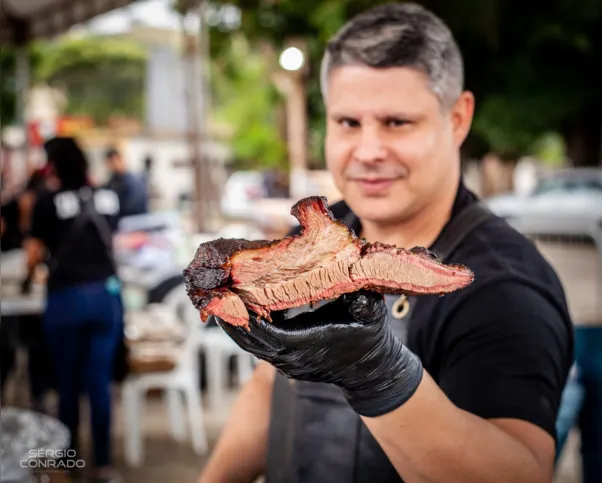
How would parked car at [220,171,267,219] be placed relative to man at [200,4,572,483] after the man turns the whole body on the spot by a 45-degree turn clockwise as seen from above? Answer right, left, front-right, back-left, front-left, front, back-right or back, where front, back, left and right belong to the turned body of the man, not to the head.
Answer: right

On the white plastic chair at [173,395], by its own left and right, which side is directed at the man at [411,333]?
left

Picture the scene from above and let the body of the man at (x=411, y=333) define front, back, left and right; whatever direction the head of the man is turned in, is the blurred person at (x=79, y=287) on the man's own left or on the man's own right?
on the man's own right

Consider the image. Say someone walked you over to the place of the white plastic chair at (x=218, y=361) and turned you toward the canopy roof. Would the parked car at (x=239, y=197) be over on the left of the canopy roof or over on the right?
right

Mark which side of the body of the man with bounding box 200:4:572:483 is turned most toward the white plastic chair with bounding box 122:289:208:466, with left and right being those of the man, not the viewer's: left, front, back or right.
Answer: back

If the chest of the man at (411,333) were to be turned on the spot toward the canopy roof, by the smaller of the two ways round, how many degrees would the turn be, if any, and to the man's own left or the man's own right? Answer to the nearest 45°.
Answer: approximately 90° to the man's own right

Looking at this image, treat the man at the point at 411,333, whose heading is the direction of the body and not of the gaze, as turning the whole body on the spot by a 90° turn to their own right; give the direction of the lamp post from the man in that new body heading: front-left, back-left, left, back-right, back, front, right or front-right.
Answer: front-right
